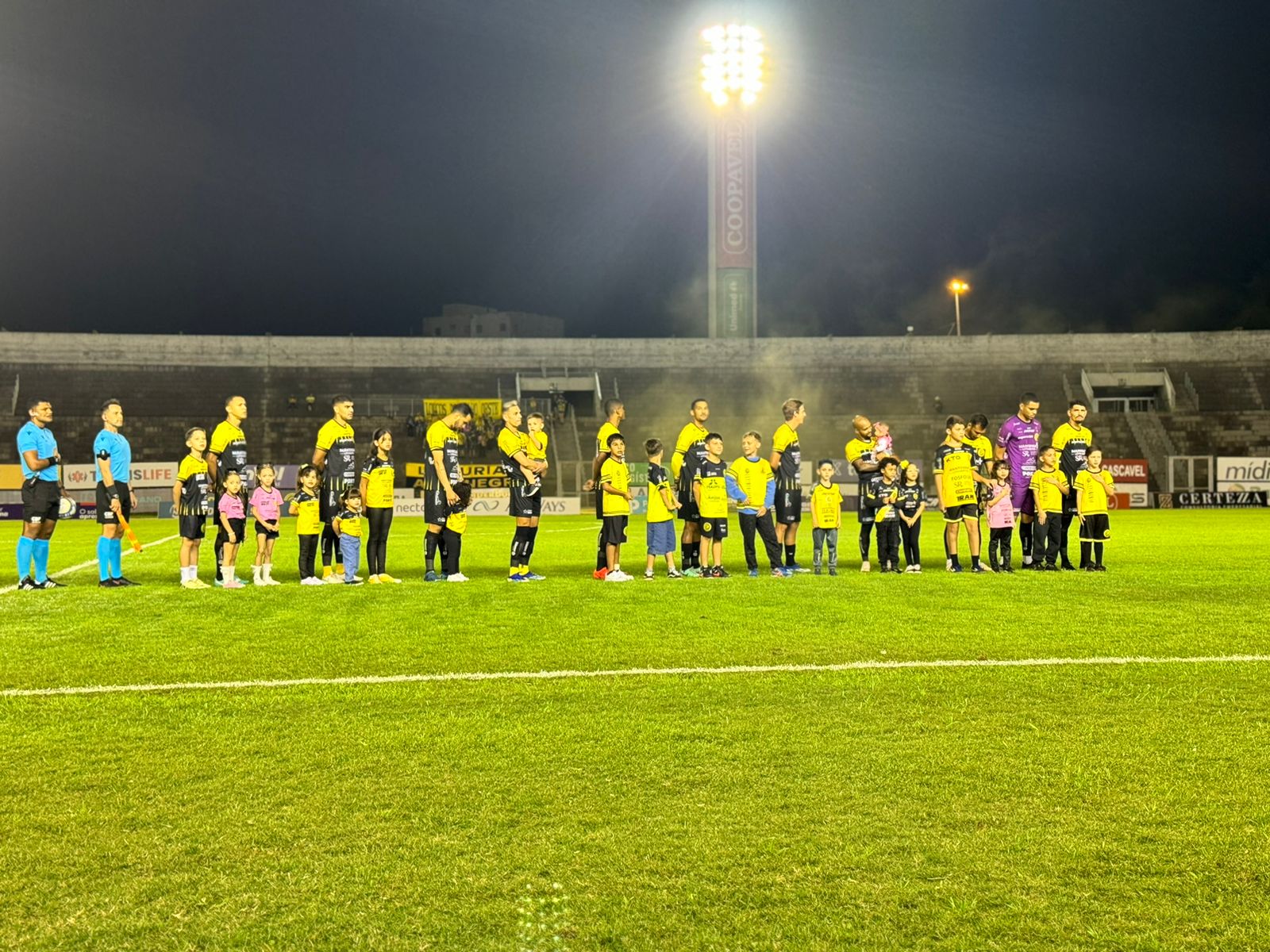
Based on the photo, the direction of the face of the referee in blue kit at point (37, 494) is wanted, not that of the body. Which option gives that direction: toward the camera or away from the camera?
toward the camera

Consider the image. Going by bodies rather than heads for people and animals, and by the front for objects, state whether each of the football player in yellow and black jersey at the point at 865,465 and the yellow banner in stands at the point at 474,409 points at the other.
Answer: no

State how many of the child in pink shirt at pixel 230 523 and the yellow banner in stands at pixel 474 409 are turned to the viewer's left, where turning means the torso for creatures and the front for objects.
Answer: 0

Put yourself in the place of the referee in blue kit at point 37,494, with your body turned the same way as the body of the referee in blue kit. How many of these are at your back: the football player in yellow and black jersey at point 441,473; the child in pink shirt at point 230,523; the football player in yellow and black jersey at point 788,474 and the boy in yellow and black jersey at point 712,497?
0

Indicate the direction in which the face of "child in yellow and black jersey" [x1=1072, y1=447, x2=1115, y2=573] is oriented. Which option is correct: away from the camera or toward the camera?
toward the camera

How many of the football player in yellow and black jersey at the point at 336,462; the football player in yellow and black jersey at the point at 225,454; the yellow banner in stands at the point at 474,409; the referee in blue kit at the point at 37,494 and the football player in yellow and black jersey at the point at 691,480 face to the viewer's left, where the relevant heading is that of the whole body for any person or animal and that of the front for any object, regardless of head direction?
0

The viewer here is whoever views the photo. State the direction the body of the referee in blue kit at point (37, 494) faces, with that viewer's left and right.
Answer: facing the viewer and to the right of the viewer

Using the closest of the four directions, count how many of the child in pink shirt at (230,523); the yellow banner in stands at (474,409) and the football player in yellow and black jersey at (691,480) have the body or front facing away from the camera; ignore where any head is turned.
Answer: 0

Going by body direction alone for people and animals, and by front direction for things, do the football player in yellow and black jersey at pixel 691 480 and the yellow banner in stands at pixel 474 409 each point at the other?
no

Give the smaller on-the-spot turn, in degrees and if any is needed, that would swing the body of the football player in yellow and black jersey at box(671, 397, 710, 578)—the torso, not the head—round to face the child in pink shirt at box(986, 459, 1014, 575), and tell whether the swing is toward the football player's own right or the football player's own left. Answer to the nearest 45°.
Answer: approximately 45° to the football player's own left

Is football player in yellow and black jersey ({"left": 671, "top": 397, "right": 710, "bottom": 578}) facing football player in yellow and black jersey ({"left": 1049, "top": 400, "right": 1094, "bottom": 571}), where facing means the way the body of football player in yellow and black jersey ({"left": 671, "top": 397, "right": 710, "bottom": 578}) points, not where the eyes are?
no

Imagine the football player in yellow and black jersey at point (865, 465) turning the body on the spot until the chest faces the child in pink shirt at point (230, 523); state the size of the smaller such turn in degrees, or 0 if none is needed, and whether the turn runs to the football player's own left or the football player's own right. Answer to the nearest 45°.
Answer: approximately 90° to the football player's own right

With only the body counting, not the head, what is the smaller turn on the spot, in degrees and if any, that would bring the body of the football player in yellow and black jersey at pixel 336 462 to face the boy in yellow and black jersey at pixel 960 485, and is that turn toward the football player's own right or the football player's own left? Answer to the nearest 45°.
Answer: approximately 45° to the football player's own left

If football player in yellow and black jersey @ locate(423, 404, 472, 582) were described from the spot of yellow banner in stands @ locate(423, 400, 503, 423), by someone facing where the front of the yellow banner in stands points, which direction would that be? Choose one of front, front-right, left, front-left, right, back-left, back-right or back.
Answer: front

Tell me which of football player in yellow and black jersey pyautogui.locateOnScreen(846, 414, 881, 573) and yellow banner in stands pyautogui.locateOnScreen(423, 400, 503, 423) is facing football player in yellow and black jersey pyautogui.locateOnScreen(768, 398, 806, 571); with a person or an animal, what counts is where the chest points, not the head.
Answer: the yellow banner in stands

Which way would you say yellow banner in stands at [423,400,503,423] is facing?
toward the camera

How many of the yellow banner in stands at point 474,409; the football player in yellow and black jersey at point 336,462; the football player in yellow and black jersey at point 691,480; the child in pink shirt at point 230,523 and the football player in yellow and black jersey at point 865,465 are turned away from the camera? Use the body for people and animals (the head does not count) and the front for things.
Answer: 0

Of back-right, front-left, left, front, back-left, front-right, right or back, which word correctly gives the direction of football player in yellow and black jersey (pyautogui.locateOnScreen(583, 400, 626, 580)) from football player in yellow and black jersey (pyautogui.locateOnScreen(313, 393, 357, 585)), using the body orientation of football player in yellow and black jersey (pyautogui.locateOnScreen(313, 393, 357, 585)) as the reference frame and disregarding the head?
front-left

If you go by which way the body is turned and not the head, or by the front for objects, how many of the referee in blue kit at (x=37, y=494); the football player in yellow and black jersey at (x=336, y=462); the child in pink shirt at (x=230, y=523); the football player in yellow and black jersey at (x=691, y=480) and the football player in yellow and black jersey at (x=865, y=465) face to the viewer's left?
0

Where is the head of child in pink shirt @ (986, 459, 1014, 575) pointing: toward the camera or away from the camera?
toward the camera

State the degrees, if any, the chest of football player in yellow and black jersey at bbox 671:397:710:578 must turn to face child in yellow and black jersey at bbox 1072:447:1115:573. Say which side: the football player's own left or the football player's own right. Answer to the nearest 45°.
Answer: approximately 45° to the football player's own left
